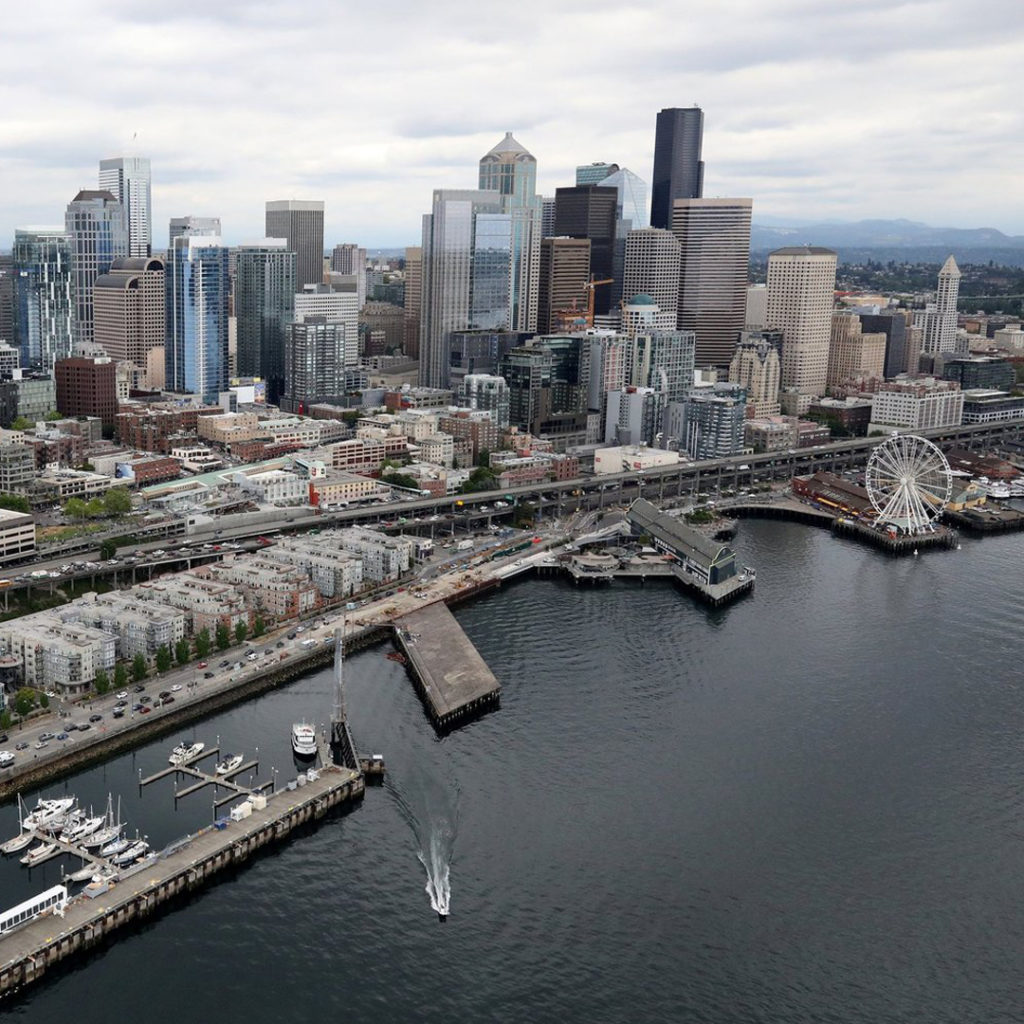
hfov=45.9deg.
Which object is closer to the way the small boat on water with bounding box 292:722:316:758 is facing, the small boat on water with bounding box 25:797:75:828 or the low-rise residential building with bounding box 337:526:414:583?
the low-rise residential building

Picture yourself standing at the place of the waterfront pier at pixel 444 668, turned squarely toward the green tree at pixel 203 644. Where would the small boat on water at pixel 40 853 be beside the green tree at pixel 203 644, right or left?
left

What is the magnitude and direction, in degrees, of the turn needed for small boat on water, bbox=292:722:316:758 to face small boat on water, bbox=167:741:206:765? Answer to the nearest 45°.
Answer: approximately 90° to its left

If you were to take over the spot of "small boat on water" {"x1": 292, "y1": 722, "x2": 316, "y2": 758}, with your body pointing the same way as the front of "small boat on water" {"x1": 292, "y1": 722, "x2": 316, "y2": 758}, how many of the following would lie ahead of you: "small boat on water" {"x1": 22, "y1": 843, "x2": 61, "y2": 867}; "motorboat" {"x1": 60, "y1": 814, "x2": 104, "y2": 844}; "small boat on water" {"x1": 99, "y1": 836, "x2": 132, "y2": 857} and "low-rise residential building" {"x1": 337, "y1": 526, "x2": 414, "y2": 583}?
1

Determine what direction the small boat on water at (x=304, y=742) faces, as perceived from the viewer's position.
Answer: facing away from the viewer

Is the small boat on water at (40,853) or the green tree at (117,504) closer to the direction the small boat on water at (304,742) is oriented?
the green tree

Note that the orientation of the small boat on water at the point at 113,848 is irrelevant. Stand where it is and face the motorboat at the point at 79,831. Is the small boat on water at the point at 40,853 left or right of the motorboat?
left
